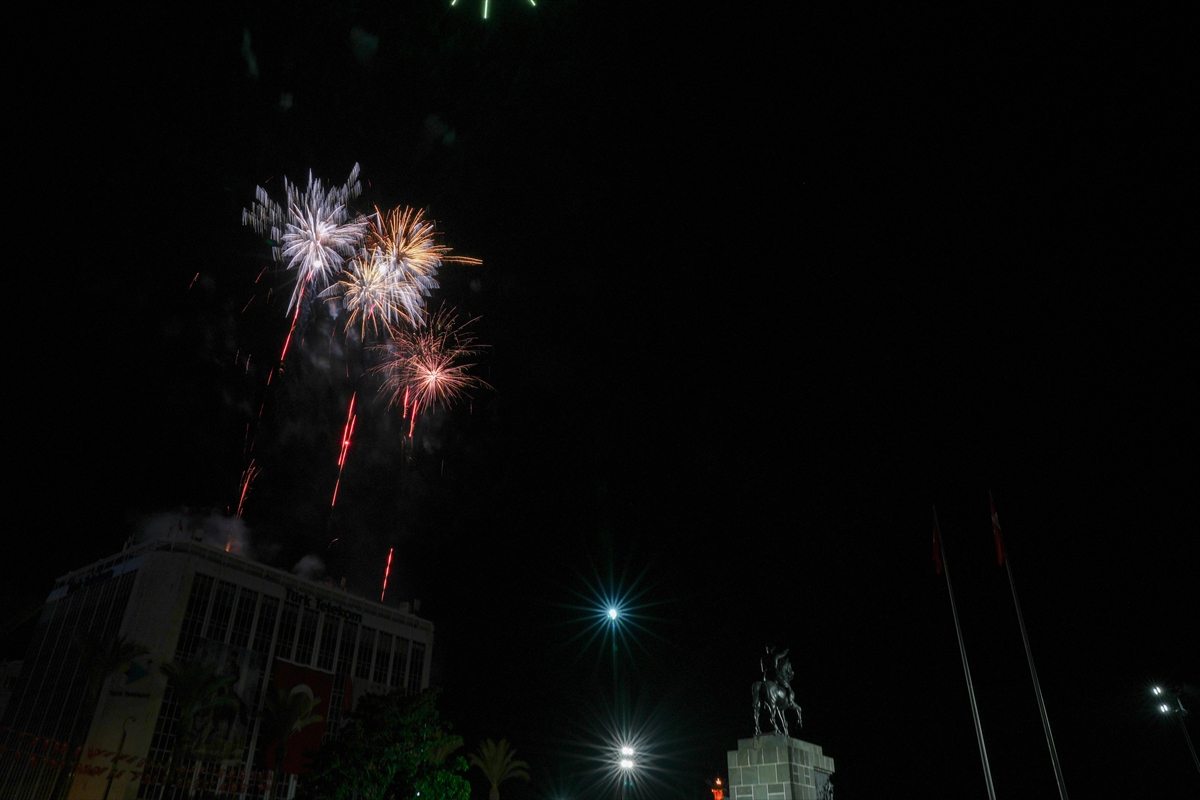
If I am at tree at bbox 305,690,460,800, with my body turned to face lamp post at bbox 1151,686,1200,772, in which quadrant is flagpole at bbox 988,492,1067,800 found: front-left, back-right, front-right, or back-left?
front-right

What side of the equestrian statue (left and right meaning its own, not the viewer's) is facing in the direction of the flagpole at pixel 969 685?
front

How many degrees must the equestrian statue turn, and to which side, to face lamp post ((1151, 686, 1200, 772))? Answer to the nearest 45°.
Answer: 0° — it already faces it

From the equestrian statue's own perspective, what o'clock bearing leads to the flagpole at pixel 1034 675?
The flagpole is roughly at 1 o'clock from the equestrian statue.

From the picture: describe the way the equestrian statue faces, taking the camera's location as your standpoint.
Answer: facing away from the viewer and to the right of the viewer

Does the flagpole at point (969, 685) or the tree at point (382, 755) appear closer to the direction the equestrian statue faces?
the flagpole

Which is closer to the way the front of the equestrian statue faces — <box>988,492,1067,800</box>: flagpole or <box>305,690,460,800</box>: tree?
the flagpole
